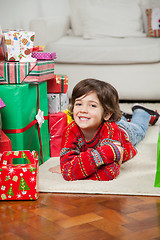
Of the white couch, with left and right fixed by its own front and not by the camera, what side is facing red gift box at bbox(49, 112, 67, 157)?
front

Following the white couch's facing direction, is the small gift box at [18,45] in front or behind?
in front

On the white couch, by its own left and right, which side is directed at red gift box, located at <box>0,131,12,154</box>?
front

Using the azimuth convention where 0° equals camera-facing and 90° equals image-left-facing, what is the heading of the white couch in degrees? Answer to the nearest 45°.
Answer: approximately 0°

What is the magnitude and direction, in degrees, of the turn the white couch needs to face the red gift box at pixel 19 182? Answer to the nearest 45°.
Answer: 0° — it already faces it

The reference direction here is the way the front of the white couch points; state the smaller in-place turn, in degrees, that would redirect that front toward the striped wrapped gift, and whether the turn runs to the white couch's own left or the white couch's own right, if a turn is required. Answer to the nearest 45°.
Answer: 0° — it already faces it

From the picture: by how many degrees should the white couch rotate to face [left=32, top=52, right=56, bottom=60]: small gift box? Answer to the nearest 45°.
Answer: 0° — it already faces it

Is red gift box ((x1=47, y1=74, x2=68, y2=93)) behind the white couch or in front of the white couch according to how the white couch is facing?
in front
